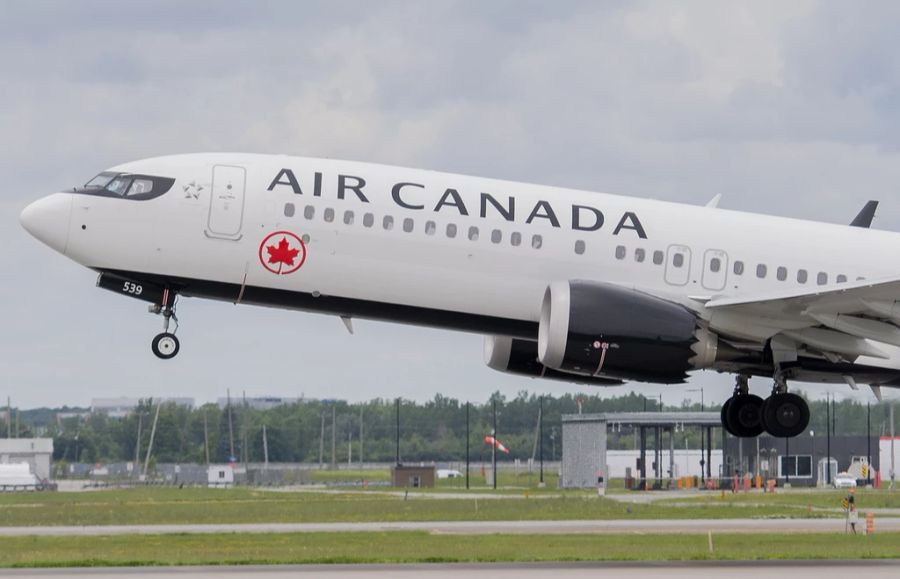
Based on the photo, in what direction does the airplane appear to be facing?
to the viewer's left
